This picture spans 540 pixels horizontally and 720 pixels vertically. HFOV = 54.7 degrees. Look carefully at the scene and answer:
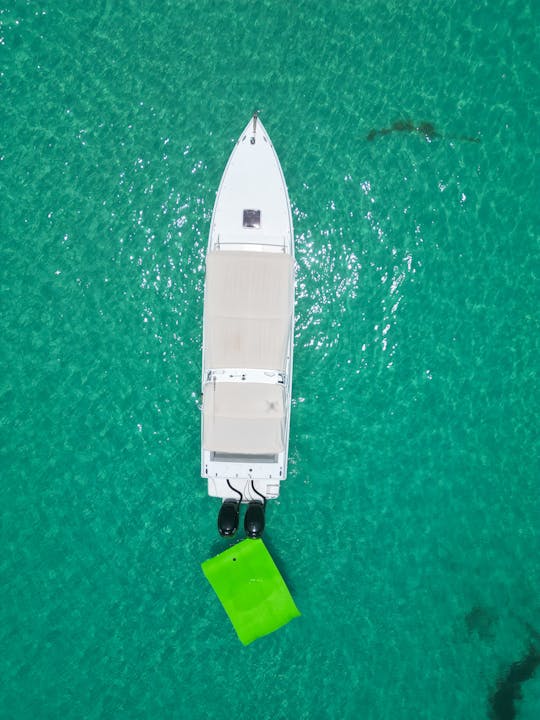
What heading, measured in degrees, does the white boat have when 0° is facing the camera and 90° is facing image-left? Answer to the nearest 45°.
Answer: approximately 180°
